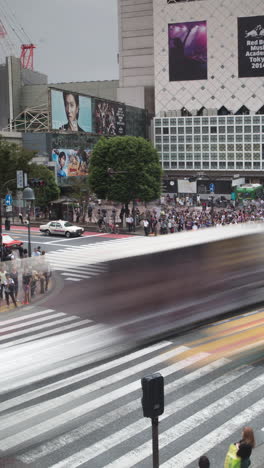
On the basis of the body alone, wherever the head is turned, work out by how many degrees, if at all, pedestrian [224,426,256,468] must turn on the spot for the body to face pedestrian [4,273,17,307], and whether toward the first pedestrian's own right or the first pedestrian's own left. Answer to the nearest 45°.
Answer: approximately 45° to the first pedestrian's own left

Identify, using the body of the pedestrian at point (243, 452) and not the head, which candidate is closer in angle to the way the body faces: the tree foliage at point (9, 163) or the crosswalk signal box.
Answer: the tree foliage

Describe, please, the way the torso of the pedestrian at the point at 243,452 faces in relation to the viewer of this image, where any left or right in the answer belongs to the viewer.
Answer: facing away from the viewer and to the left of the viewer
